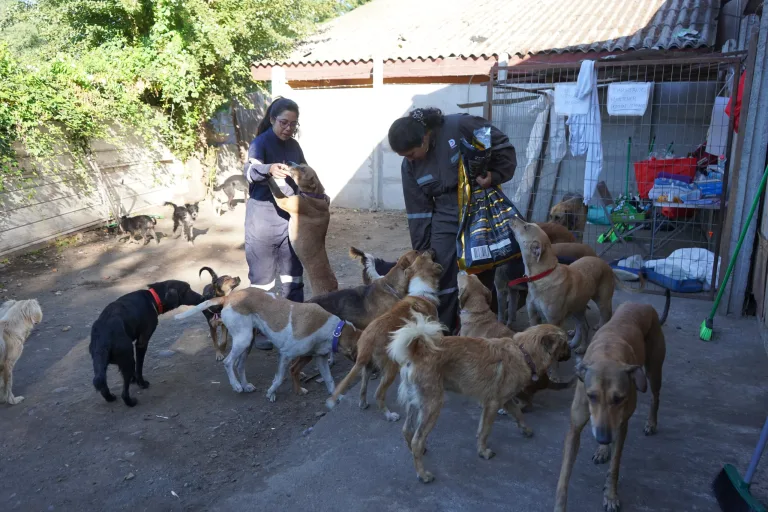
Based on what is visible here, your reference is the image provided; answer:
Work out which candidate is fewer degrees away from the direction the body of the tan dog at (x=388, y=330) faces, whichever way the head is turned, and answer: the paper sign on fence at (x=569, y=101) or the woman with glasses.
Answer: the paper sign on fence

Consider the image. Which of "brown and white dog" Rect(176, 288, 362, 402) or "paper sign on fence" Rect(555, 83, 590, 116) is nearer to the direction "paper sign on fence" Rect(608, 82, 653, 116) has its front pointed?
the brown and white dog

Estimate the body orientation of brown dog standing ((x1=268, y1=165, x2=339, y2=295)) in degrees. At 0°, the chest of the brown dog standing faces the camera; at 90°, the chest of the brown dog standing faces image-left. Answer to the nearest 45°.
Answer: approximately 90°

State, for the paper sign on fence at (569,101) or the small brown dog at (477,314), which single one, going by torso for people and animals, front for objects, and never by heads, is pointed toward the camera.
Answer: the paper sign on fence

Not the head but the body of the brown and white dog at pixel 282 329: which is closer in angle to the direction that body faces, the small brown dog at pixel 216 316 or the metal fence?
the metal fence

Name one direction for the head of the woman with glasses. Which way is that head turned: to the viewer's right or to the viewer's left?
to the viewer's right

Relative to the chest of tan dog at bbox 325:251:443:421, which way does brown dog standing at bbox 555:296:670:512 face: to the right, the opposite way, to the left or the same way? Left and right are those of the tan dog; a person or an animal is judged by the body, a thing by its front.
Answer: the opposite way

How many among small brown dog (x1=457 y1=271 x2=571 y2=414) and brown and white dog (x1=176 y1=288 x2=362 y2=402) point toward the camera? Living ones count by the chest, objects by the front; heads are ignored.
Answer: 0

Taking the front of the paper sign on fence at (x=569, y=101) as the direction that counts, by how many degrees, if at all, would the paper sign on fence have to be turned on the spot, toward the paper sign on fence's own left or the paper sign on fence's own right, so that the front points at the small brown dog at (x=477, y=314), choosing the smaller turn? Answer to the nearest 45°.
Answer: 0° — it already faces it

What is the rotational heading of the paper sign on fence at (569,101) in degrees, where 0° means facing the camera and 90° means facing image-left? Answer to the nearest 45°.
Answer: approximately 0°
